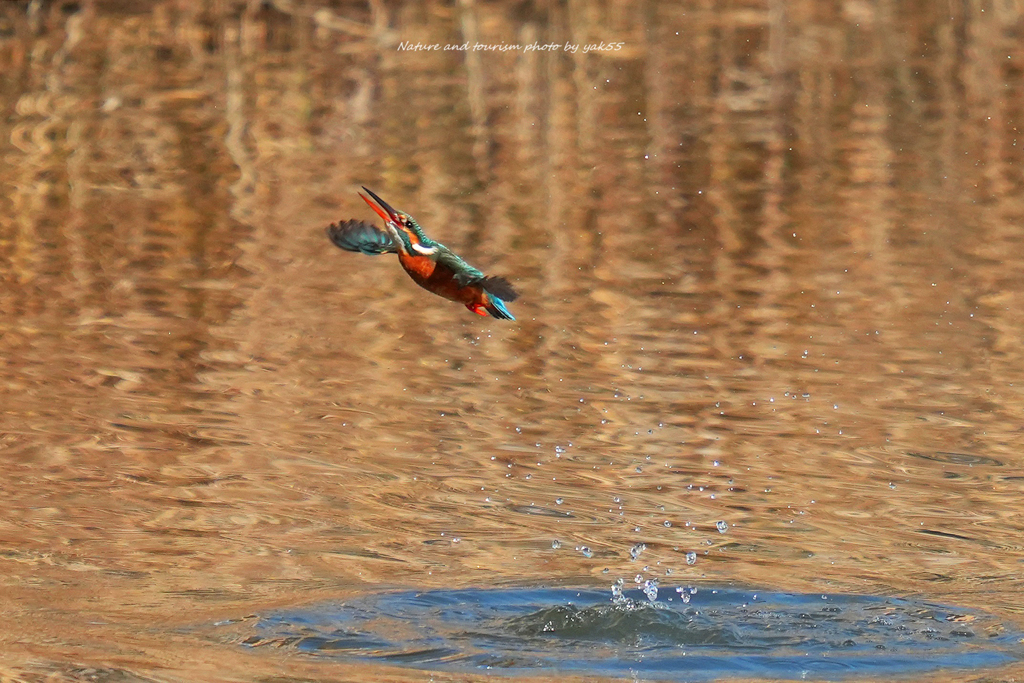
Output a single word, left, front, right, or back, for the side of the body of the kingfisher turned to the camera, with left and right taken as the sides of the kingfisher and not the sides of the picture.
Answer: left
